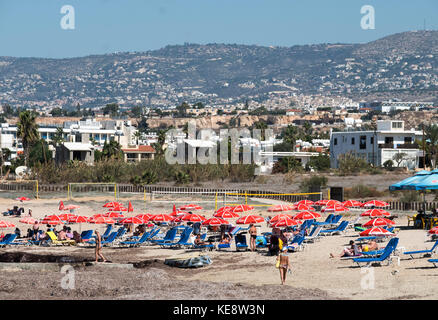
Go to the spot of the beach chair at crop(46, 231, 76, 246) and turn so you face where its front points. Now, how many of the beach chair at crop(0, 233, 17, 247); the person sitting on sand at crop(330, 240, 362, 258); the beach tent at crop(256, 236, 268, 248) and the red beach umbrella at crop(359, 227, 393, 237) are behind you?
1

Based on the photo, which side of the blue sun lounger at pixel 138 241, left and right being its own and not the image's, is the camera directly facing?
left

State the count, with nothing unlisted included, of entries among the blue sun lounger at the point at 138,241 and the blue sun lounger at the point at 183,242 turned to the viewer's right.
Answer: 0

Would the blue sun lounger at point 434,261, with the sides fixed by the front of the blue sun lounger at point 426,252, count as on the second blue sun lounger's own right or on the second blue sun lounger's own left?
on the second blue sun lounger's own left

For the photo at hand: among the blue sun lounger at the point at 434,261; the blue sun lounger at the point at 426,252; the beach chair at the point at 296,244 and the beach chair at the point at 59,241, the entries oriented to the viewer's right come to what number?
1

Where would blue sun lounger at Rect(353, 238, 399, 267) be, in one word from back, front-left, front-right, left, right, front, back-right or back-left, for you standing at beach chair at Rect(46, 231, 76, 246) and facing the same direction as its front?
front-right

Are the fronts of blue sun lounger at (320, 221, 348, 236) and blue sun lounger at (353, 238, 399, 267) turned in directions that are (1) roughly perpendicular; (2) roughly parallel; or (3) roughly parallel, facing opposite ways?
roughly parallel

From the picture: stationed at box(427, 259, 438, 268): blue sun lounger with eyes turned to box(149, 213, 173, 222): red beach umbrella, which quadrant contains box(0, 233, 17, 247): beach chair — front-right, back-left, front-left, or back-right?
front-left
